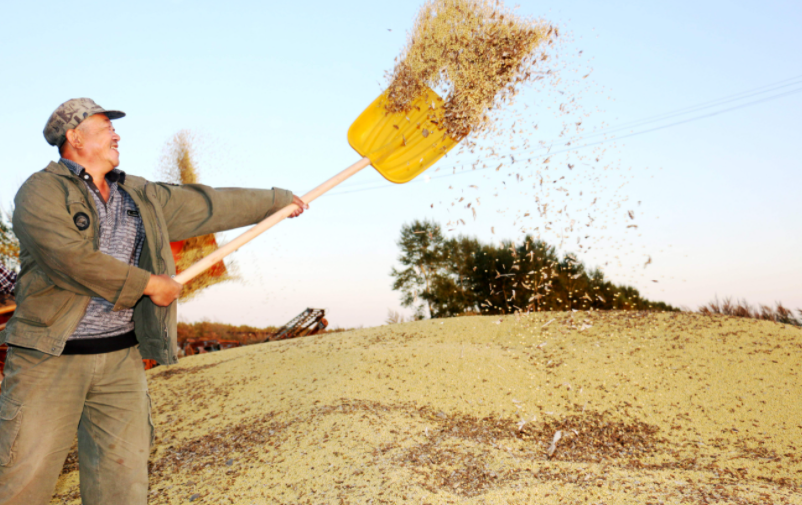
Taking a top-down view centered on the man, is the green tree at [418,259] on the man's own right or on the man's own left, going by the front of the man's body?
on the man's own left

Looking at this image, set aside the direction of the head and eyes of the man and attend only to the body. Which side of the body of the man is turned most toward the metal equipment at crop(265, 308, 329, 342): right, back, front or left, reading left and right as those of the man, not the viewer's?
left

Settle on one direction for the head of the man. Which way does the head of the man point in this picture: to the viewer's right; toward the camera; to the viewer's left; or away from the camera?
to the viewer's right

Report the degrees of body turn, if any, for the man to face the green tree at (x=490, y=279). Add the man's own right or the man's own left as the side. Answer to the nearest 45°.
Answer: approximately 90° to the man's own left

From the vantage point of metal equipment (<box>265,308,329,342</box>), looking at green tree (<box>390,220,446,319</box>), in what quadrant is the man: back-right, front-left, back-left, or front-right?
back-right

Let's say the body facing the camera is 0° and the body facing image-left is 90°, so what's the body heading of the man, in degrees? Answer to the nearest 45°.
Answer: approximately 315°
